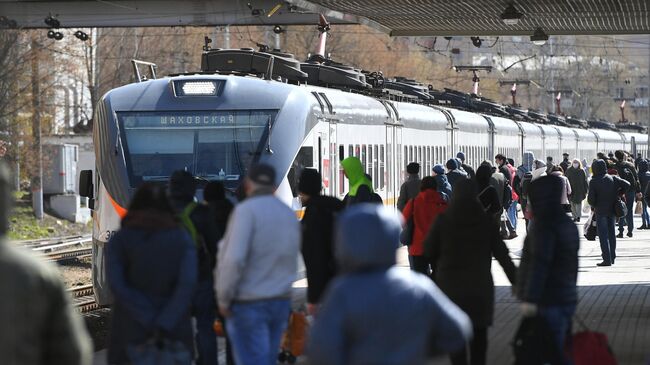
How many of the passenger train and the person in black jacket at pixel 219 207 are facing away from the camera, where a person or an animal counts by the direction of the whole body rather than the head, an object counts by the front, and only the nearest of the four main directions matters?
1

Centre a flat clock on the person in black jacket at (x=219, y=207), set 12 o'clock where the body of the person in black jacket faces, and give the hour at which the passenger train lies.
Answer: The passenger train is roughly at 12 o'clock from the person in black jacket.

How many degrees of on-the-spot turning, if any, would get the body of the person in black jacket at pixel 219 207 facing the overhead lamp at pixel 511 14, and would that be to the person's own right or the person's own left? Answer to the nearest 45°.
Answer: approximately 45° to the person's own right

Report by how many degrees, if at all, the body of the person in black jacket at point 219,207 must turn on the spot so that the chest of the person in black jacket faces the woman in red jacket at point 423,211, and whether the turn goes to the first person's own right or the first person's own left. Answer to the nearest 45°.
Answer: approximately 45° to the first person's own right

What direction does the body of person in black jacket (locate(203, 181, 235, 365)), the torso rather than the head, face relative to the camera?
away from the camera

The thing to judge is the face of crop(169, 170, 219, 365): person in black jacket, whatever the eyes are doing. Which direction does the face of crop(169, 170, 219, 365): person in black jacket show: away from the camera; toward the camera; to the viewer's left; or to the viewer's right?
away from the camera

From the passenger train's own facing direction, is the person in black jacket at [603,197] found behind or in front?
behind

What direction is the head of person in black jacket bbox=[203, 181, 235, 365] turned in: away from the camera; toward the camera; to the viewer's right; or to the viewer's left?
away from the camera
